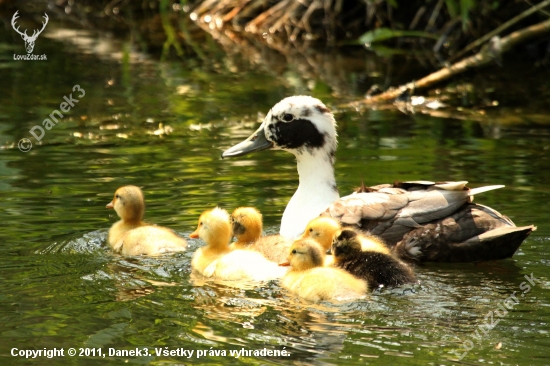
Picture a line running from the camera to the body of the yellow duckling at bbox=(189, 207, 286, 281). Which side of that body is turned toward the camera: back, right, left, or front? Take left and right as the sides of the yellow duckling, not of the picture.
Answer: left

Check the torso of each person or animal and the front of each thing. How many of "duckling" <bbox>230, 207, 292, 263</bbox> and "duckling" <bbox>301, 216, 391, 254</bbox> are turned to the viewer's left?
2

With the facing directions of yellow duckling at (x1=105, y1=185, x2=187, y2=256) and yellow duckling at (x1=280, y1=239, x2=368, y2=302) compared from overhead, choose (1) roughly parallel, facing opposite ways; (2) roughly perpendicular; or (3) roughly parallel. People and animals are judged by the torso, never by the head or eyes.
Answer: roughly parallel

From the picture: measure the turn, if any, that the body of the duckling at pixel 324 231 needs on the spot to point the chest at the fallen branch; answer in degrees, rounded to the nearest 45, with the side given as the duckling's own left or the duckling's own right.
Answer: approximately 90° to the duckling's own right

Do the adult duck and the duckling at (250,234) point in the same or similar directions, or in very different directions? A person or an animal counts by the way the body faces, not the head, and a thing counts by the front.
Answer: same or similar directions

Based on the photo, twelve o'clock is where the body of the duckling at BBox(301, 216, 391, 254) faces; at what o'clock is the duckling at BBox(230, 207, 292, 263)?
the duckling at BBox(230, 207, 292, 263) is roughly at 1 o'clock from the duckling at BBox(301, 216, 391, 254).

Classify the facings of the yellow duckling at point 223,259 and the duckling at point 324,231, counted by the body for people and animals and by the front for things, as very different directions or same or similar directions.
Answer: same or similar directions

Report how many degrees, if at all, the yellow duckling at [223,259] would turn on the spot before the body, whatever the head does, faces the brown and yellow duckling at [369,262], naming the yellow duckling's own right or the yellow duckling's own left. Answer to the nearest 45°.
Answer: approximately 135° to the yellow duckling's own left

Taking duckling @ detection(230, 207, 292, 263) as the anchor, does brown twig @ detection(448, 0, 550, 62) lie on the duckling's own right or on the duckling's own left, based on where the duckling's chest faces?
on the duckling's own right

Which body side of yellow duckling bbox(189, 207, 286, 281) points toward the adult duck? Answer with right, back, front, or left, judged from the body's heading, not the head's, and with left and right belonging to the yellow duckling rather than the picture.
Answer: back

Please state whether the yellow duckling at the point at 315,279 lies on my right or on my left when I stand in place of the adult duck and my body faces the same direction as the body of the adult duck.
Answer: on my left

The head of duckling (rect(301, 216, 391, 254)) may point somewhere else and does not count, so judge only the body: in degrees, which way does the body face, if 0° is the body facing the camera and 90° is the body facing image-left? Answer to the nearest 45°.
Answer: approximately 90°

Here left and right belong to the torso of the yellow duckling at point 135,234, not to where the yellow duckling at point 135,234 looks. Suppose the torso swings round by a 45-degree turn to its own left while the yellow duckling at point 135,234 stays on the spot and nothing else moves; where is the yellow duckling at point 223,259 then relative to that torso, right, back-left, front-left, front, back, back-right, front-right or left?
left

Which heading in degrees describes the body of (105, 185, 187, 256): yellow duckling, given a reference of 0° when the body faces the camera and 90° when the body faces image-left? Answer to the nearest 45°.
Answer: approximately 90°

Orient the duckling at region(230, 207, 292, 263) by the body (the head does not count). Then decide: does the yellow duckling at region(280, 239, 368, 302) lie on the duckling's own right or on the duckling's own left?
on the duckling's own left

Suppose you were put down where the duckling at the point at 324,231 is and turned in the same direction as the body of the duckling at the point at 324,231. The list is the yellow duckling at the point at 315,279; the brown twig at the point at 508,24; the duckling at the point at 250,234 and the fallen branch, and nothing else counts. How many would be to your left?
1

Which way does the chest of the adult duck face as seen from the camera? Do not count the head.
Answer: to the viewer's left

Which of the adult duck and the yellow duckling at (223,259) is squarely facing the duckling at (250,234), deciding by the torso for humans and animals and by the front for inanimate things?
the adult duck

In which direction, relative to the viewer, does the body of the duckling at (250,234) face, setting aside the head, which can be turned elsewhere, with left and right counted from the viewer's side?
facing to the left of the viewer

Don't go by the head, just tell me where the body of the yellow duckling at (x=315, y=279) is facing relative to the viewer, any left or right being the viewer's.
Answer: facing to the left of the viewer
